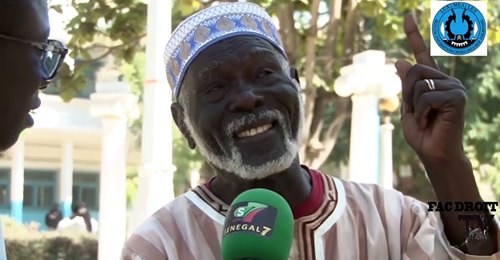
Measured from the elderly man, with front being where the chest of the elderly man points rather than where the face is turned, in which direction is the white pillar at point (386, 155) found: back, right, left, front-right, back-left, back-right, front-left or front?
back

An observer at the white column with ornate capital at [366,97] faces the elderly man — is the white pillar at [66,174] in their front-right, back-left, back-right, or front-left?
back-right

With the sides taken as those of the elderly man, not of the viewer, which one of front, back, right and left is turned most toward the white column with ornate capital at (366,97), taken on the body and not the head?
back

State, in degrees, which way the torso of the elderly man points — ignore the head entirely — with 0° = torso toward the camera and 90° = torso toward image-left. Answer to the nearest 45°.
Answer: approximately 0°
